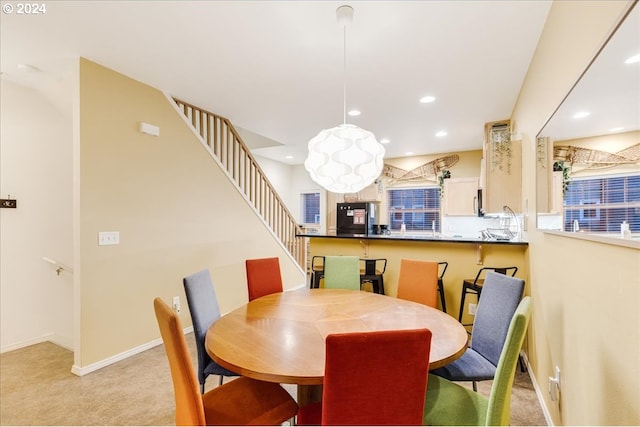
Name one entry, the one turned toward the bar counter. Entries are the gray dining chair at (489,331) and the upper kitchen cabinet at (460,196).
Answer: the upper kitchen cabinet

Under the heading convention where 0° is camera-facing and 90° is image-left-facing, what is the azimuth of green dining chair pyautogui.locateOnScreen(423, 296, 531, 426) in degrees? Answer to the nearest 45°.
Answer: approximately 135°

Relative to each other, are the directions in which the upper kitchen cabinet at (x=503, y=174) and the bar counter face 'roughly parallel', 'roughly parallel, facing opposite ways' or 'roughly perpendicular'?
roughly perpendicular

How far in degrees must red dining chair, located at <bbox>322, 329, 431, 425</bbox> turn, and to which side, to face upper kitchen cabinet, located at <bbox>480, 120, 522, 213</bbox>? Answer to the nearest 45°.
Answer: approximately 45° to its right

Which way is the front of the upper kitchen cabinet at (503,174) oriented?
to the viewer's left

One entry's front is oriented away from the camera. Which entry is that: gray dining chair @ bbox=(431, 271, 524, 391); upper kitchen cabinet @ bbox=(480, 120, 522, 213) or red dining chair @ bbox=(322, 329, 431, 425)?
the red dining chair

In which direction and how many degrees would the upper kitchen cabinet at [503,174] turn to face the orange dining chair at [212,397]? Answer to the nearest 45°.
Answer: approximately 90° to its left

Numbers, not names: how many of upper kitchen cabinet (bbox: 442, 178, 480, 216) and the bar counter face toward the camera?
2

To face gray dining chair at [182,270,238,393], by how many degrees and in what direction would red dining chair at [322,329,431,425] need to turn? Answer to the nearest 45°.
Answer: approximately 45° to its left

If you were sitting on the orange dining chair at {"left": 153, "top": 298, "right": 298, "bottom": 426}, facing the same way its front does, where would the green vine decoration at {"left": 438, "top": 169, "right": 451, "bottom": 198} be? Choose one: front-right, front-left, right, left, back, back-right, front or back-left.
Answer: front

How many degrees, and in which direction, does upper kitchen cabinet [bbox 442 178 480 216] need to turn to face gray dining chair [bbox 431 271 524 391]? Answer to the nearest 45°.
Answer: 0° — it already faces it

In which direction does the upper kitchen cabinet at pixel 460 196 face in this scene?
toward the camera

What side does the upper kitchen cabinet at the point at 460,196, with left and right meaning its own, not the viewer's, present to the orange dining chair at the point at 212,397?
front

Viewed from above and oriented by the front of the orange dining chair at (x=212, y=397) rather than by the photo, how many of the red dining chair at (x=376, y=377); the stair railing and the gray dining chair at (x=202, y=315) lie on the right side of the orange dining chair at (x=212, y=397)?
1

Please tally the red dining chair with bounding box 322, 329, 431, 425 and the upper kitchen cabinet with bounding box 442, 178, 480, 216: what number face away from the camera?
1

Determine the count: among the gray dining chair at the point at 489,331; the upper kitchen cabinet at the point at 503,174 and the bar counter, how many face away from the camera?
0
